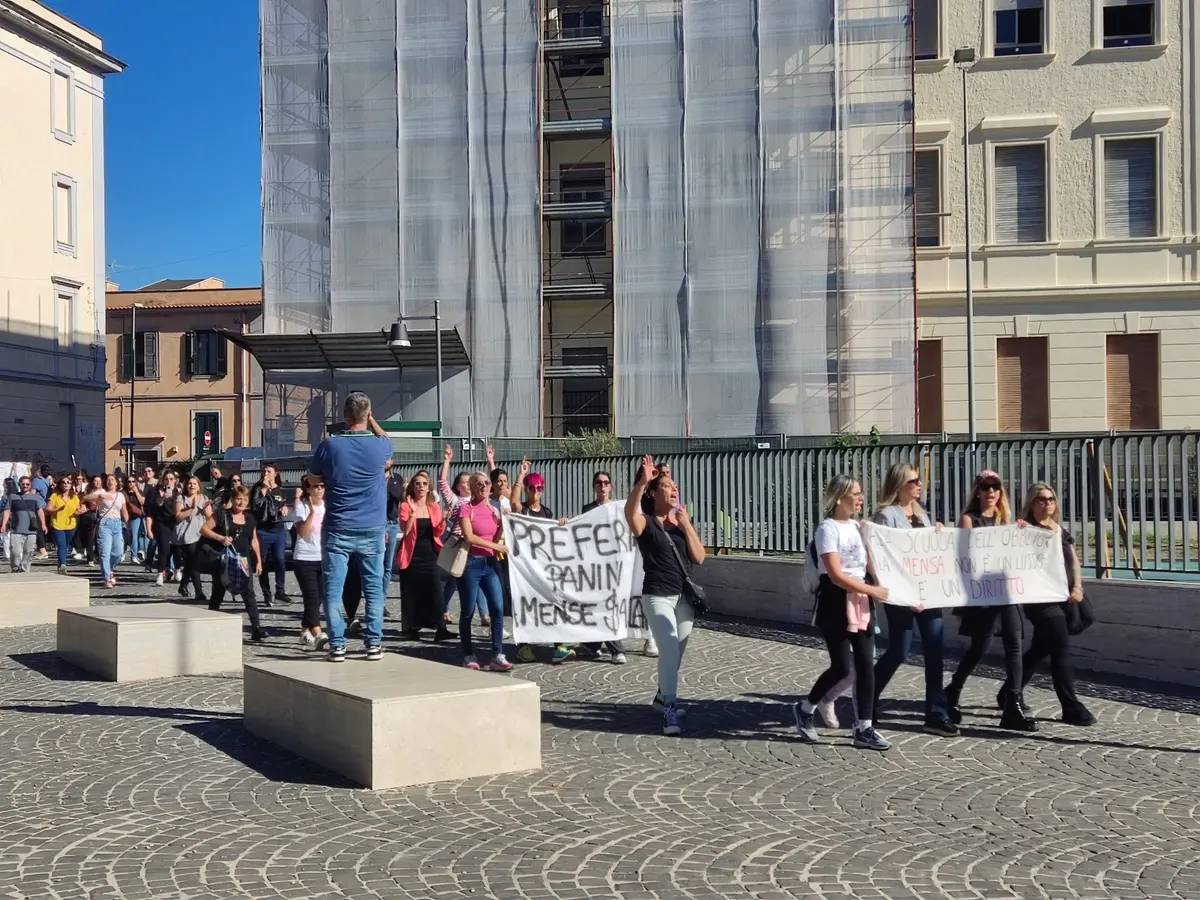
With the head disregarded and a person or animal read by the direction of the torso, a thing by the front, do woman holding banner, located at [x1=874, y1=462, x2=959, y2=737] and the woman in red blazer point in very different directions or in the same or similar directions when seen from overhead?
same or similar directions

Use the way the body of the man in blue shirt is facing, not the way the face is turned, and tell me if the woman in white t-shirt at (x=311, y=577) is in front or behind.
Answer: in front

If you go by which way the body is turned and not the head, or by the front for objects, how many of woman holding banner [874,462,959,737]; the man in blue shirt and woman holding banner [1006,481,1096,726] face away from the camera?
1

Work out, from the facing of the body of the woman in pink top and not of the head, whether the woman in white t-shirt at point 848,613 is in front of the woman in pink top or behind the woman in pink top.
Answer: in front

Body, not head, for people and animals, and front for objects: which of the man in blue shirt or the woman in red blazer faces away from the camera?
the man in blue shirt

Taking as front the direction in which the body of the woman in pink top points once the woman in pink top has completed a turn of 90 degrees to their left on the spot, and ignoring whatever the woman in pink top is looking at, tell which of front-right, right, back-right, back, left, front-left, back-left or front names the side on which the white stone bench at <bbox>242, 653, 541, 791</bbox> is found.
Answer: back-right

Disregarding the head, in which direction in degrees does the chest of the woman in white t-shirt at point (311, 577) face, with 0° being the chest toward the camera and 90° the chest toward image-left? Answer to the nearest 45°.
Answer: approximately 315°

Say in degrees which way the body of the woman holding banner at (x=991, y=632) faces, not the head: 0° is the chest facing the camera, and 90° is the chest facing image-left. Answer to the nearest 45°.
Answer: approximately 315°

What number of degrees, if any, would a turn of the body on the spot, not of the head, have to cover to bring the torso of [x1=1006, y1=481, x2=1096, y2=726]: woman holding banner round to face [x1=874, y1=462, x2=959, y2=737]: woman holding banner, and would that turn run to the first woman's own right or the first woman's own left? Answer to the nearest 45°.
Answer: approximately 90° to the first woman's own right

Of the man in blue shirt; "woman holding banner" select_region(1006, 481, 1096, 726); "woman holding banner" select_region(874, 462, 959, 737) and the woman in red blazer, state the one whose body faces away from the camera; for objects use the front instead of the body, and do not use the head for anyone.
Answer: the man in blue shirt

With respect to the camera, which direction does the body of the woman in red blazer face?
toward the camera

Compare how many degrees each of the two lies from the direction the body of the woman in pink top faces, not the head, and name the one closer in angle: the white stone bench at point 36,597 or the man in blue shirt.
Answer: the man in blue shirt

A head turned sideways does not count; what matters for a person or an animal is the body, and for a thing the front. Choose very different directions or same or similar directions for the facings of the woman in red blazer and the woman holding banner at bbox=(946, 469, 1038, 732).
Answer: same or similar directions

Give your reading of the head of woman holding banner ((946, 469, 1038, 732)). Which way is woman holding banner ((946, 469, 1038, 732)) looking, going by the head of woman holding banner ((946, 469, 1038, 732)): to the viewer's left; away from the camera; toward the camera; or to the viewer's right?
toward the camera

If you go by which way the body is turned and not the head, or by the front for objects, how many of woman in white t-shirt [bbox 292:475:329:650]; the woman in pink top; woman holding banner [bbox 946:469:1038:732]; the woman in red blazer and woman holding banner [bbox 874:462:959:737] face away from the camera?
0

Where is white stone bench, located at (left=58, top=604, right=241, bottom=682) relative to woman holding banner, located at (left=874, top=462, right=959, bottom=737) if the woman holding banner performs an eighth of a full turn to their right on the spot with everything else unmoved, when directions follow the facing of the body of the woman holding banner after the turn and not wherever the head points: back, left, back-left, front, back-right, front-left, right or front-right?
right

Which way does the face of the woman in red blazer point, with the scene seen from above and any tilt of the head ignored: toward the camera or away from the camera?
toward the camera
